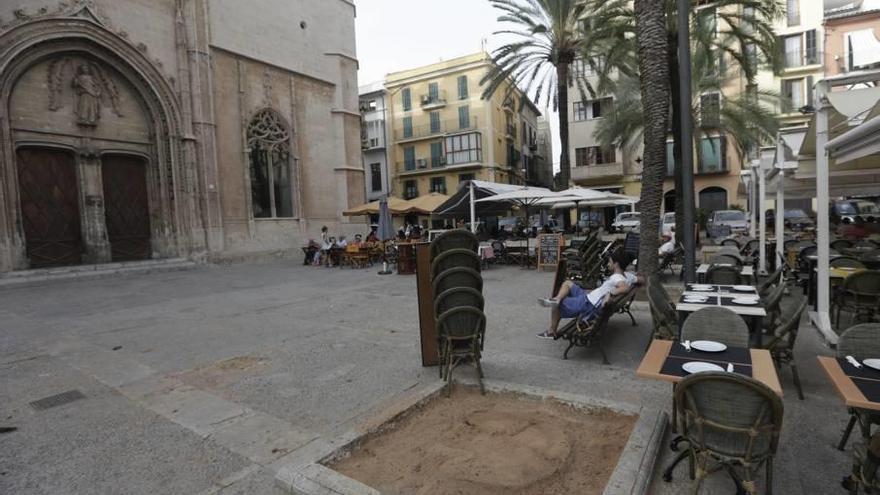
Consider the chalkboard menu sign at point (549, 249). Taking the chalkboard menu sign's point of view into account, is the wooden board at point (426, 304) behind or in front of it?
in front

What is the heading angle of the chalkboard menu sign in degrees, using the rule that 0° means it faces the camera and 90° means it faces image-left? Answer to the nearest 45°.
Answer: approximately 0°

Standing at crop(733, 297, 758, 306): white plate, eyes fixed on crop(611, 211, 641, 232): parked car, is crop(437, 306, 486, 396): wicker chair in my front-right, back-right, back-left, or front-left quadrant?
back-left

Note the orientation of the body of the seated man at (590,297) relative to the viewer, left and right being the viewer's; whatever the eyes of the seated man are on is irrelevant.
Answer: facing to the left of the viewer

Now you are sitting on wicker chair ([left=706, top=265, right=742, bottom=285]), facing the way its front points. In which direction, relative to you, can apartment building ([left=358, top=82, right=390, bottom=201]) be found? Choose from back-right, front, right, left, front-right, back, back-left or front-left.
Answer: back-right

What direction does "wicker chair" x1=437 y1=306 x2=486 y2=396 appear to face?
away from the camera

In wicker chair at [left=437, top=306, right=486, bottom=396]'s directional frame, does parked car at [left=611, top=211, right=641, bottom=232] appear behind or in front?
in front

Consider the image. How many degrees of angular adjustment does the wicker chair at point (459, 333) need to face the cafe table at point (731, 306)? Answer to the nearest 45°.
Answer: approximately 90° to its right

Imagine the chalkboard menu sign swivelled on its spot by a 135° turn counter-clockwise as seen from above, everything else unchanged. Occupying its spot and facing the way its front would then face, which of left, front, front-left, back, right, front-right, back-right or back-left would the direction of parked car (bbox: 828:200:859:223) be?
front

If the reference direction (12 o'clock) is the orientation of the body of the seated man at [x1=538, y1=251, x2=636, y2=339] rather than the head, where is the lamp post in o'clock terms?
The lamp post is roughly at 4 o'clock from the seated man.

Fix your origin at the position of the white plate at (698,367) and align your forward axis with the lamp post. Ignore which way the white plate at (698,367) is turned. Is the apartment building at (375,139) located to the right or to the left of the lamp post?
left

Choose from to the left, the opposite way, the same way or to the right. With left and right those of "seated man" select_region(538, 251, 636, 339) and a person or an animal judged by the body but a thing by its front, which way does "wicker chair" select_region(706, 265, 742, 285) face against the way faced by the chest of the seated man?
to the left
